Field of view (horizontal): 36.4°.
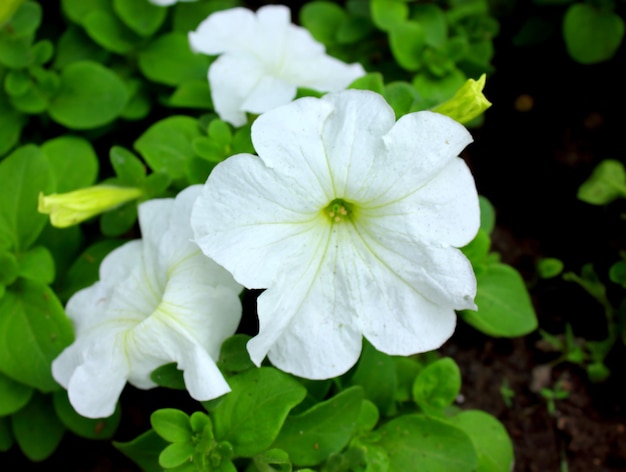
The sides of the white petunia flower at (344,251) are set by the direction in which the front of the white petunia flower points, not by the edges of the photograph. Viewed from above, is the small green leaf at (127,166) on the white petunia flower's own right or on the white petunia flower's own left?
on the white petunia flower's own right

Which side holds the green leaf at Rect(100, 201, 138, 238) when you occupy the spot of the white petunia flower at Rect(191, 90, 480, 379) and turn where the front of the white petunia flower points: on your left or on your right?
on your right

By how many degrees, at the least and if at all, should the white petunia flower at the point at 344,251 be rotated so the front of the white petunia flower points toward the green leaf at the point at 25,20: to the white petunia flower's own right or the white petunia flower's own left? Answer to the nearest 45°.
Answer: approximately 135° to the white petunia flower's own right

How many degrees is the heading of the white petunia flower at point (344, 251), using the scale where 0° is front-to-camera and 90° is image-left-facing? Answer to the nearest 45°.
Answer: approximately 0°

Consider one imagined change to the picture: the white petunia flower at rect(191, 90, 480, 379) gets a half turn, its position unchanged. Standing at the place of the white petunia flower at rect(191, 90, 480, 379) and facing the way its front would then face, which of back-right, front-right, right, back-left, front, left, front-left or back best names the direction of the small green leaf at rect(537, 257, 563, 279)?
front-right

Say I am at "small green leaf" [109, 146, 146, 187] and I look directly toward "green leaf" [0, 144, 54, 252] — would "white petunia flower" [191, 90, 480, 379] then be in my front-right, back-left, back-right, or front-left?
back-left

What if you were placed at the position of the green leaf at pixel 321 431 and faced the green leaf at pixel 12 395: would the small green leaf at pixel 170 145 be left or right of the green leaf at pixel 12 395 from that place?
right

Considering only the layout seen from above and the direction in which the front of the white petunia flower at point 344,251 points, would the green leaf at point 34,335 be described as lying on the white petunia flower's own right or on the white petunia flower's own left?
on the white petunia flower's own right
